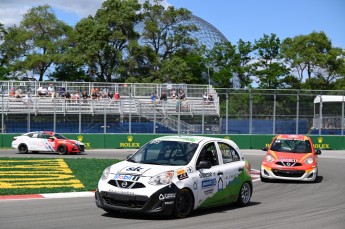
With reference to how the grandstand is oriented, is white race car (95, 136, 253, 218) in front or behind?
in front

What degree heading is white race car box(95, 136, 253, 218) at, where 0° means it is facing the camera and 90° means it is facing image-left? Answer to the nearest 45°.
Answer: approximately 45°

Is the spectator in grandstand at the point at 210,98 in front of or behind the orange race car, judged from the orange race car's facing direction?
behind

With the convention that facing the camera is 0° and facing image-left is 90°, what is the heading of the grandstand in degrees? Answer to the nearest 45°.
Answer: approximately 0°

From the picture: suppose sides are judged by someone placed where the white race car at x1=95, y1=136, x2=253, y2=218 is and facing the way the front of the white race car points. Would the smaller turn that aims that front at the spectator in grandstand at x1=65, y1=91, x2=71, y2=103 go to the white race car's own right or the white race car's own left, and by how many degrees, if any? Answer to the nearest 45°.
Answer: approximately 135° to the white race car's own right

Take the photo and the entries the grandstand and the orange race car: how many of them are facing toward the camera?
2
